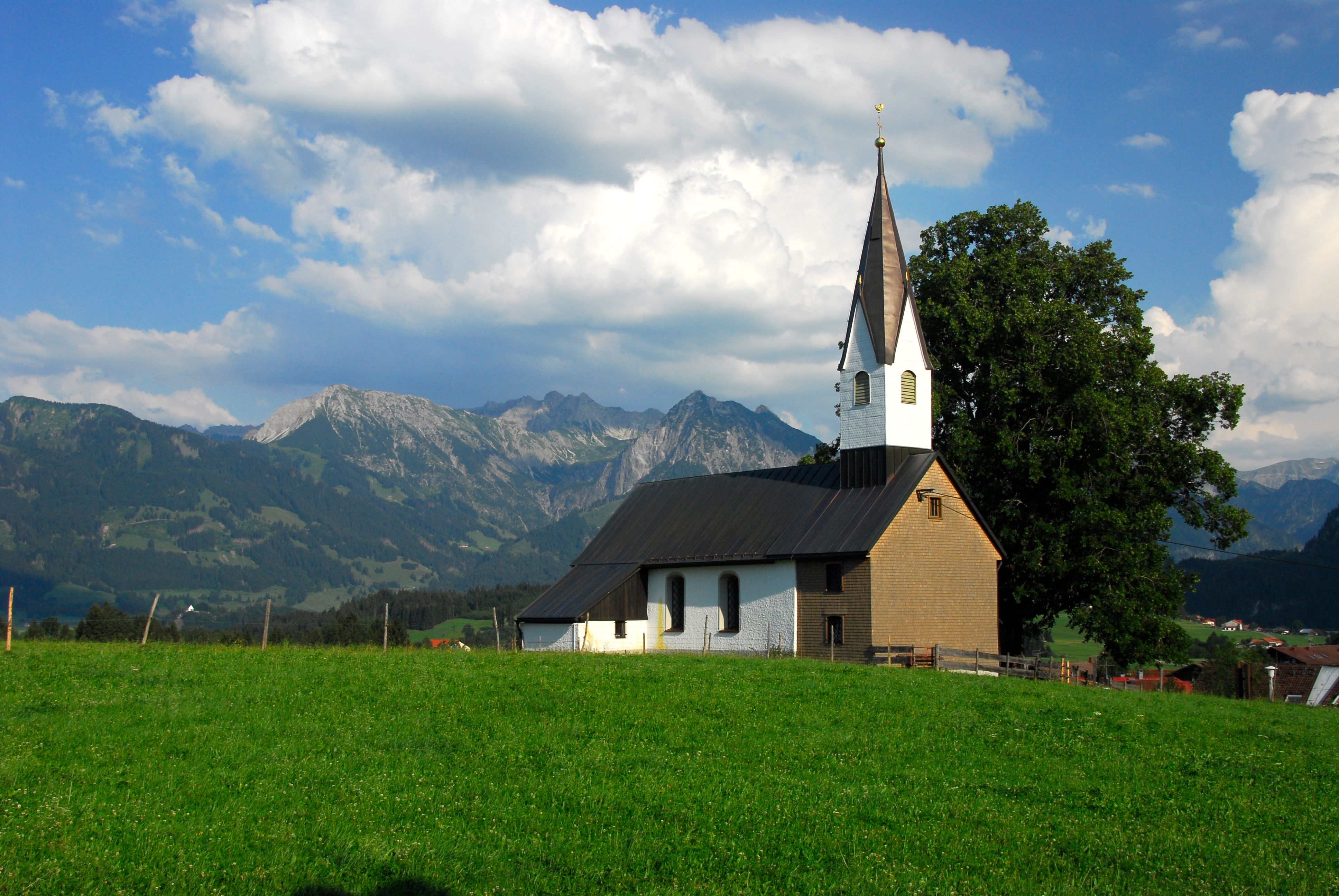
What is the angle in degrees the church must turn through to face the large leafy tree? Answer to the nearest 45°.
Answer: approximately 45° to its left

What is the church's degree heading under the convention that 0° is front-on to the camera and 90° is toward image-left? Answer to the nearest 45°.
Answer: approximately 315°
